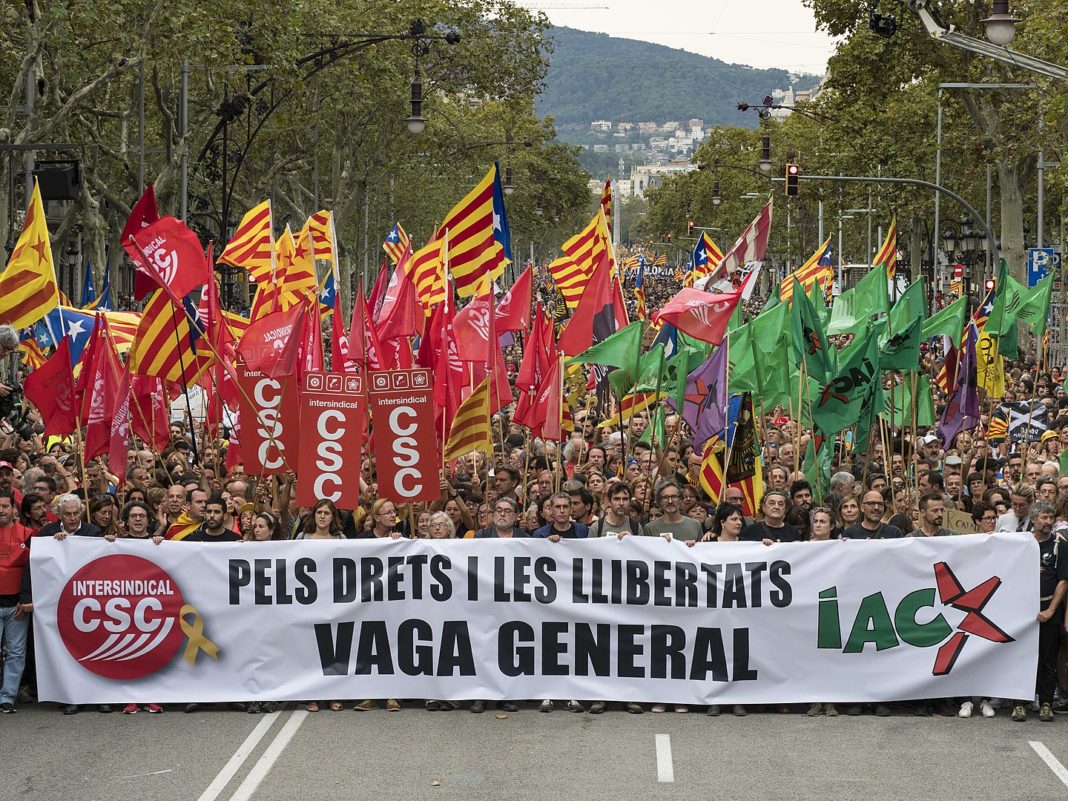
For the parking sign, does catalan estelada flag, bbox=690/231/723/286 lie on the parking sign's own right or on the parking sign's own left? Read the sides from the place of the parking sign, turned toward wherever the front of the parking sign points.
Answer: on the parking sign's own right

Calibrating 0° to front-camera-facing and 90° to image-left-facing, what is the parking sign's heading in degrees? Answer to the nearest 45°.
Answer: approximately 0°

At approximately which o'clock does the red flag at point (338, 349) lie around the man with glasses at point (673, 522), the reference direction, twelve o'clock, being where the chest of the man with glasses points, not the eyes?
The red flag is roughly at 5 o'clock from the man with glasses.

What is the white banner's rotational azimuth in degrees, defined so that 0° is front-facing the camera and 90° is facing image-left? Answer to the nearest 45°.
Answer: approximately 0°

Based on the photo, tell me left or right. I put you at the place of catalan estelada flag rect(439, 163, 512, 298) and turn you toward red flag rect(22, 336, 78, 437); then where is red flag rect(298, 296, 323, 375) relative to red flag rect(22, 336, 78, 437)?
left

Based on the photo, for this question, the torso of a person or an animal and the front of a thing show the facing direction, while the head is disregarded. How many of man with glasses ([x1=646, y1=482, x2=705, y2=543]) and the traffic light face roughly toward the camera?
2

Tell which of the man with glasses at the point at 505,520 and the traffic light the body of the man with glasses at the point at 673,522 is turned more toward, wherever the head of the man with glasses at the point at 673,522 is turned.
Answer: the man with glasses

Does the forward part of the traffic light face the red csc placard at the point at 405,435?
yes
